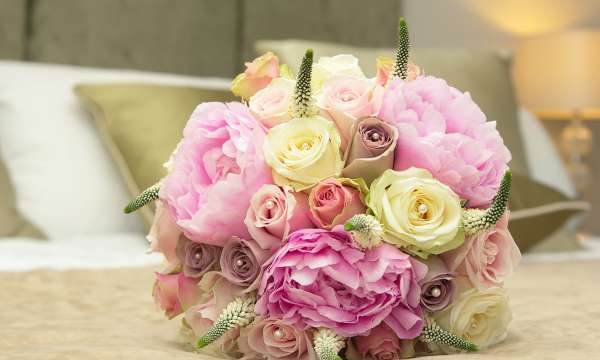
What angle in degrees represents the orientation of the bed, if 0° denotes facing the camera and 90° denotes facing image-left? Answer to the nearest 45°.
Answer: approximately 0°

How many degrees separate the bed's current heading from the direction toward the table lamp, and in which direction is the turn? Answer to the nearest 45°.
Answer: approximately 135° to its left
